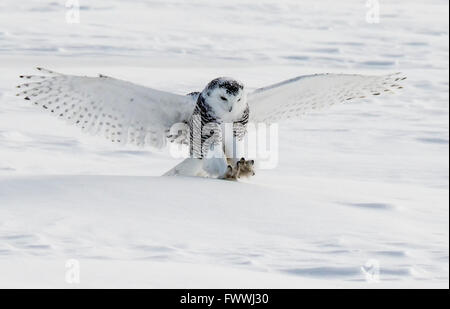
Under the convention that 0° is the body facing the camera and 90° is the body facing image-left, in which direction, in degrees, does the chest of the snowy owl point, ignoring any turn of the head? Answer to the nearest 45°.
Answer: approximately 315°
